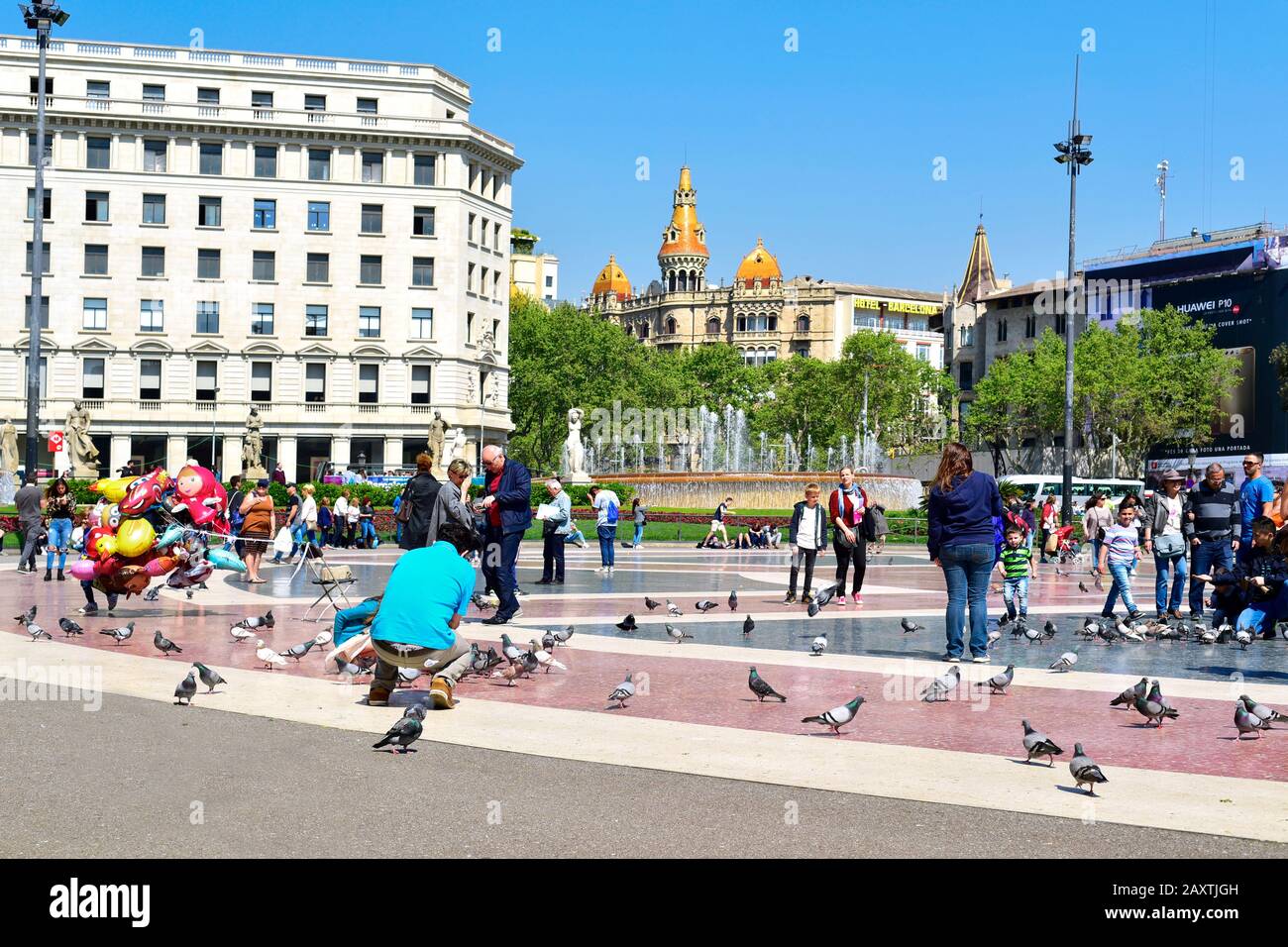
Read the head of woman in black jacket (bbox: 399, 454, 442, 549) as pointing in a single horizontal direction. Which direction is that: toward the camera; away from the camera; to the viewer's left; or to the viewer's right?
away from the camera

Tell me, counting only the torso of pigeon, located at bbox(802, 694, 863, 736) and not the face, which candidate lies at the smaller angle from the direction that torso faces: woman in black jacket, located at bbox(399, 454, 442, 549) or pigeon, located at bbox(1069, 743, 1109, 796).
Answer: the pigeon

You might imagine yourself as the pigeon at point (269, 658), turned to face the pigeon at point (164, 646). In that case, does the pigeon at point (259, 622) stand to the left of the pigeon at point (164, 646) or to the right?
right

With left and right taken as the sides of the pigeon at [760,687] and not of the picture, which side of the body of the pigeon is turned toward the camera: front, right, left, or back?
left

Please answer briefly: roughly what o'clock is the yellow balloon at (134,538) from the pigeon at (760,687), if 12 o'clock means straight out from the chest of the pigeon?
The yellow balloon is roughly at 1 o'clock from the pigeon.

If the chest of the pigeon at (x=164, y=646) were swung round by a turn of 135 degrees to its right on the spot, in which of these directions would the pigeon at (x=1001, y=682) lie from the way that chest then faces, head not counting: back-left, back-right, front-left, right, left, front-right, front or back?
right

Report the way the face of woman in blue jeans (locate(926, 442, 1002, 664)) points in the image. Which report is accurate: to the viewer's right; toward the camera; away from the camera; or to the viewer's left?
away from the camera

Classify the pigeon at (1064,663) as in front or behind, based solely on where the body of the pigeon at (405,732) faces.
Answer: in front

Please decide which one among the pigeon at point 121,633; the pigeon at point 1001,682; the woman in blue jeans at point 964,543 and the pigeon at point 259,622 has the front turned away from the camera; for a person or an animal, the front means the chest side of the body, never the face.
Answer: the woman in blue jeans

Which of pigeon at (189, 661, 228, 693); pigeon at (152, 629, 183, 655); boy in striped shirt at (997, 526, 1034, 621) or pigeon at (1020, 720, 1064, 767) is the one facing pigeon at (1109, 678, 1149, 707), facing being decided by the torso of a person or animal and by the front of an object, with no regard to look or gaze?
the boy in striped shirt

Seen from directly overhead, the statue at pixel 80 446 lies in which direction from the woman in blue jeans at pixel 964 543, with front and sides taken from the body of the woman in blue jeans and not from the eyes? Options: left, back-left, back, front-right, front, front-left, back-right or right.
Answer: front-left

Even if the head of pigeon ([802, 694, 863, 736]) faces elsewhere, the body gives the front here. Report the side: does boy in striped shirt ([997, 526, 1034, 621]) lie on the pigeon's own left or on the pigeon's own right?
on the pigeon's own left
